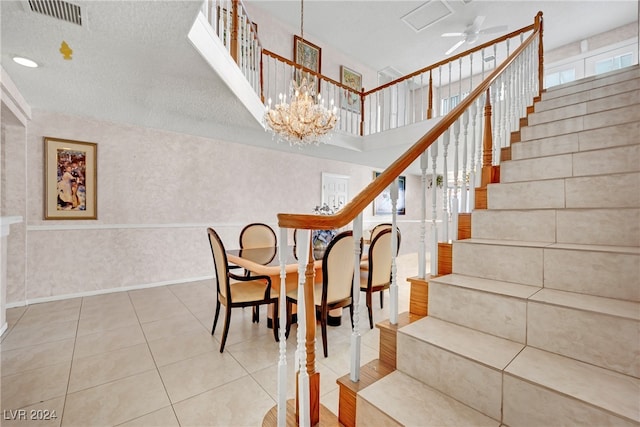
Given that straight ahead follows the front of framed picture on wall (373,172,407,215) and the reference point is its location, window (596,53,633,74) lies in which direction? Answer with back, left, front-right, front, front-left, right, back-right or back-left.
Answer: left

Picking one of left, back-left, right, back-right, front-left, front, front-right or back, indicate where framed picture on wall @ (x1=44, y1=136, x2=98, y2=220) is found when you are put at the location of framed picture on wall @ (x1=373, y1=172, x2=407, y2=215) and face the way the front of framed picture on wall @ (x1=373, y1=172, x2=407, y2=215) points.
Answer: front-right

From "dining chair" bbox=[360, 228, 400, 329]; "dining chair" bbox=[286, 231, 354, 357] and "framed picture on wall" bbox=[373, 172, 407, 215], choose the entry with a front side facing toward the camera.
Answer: the framed picture on wall

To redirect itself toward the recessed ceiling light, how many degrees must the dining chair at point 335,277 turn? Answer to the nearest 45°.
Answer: approximately 45° to its left

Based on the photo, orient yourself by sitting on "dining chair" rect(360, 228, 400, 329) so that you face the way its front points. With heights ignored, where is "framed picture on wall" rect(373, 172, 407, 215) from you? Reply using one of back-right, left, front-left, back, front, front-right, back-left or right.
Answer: front-right

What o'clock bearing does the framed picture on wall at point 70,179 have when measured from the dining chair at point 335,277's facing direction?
The framed picture on wall is roughly at 11 o'clock from the dining chair.

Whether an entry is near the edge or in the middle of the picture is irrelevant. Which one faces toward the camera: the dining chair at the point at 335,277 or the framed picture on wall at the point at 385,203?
the framed picture on wall

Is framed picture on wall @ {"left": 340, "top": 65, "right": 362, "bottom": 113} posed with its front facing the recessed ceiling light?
no

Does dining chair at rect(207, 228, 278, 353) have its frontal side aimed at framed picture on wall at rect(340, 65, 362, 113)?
no

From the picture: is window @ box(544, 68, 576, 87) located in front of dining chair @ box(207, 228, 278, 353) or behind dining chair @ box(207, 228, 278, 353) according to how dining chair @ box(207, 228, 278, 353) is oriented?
in front

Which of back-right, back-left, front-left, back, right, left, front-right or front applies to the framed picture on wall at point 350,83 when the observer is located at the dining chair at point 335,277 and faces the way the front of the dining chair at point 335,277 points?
front-right

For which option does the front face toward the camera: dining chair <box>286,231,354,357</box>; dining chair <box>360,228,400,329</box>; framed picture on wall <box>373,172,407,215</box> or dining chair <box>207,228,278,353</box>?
the framed picture on wall

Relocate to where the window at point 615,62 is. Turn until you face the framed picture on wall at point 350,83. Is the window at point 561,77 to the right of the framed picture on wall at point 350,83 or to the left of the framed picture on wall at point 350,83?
right

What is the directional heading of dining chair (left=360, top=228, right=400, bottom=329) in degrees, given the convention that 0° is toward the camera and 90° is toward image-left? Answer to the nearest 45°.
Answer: approximately 135°

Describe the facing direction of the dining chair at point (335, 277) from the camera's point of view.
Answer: facing away from the viewer and to the left of the viewer

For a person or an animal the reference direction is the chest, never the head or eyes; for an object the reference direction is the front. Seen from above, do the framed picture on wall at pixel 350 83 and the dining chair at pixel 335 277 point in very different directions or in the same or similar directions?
very different directions

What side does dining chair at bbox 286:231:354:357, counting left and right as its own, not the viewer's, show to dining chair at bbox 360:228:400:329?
right
